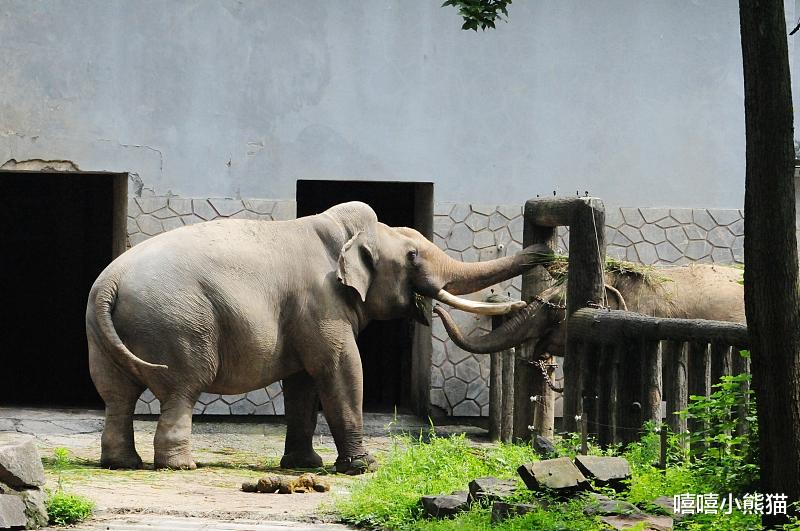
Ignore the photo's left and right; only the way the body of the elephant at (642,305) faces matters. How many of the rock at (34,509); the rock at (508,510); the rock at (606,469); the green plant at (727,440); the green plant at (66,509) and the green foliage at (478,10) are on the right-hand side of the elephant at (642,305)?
0

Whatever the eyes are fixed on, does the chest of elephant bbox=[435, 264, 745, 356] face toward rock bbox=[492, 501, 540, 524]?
no

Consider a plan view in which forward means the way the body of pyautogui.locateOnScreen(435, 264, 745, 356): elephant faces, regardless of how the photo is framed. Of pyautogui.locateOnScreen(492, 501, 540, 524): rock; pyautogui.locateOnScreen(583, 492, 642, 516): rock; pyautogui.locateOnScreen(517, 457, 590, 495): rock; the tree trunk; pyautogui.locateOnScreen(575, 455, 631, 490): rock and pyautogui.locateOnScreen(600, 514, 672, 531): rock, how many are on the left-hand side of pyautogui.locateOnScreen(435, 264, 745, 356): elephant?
6

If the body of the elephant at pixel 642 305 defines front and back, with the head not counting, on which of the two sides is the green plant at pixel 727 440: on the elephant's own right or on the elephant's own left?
on the elephant's own left

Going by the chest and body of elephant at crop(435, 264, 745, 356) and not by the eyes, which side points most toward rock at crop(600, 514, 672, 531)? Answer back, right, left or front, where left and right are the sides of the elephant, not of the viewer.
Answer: left

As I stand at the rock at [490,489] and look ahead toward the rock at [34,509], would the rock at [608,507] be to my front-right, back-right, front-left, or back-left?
back-left

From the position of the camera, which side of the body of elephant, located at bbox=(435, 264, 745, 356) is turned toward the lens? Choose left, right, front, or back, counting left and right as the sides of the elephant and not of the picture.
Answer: left

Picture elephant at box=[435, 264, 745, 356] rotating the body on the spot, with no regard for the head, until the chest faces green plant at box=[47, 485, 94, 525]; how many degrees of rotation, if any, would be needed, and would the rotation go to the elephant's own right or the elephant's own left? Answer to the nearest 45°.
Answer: approximately 45° to the elephant's own left

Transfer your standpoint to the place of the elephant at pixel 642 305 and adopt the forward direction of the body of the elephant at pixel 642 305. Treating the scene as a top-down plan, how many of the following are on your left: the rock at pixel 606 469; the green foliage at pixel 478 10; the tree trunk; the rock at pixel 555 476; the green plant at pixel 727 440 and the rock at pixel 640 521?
6

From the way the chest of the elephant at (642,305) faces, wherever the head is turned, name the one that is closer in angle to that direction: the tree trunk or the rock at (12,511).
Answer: the rock

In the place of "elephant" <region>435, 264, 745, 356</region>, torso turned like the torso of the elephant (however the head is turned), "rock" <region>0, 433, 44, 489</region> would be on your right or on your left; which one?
on your left

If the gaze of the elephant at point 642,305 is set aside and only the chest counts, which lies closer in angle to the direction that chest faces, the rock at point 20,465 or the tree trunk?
the rock

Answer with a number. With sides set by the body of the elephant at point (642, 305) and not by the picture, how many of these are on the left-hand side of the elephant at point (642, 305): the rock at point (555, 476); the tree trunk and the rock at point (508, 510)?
3

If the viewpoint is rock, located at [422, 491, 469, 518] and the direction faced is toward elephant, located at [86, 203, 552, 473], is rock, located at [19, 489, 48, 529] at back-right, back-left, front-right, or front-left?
front-left

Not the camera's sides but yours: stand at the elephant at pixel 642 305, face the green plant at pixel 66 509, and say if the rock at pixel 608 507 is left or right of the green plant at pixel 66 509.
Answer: left

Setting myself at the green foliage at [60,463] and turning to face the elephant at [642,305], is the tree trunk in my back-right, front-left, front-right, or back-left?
front-right

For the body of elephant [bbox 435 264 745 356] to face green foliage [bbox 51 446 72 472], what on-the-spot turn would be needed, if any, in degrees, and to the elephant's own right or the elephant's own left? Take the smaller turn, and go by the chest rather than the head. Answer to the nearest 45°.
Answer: approximately 45° to the elephant's own left

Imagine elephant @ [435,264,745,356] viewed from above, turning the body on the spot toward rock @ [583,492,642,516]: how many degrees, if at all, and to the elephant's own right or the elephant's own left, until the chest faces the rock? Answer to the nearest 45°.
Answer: approximately 90° to the elephant's own left

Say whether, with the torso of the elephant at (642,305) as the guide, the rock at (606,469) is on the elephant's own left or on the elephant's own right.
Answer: on the elephant's own left

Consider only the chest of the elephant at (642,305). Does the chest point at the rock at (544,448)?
no
